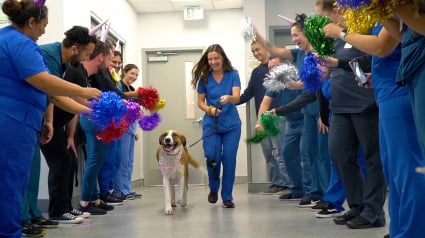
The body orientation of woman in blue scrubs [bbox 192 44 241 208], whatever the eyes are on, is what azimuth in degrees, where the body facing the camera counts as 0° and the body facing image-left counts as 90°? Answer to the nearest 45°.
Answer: approximately 0°

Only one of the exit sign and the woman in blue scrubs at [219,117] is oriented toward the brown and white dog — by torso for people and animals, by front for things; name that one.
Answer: the exit sign

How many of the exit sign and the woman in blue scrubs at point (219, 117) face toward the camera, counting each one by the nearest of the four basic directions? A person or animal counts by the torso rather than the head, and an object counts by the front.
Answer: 2

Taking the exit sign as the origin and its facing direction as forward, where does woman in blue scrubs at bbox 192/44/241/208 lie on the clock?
The woman in blue scrubs is roughly at 12 o'clock from the exit sign.

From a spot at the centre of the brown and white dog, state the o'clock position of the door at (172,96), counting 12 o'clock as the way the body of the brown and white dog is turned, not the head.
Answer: The door is roughly at 6 o'clock from the brown and white dog.

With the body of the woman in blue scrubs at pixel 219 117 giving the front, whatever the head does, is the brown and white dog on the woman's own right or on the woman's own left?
on the woman's own right

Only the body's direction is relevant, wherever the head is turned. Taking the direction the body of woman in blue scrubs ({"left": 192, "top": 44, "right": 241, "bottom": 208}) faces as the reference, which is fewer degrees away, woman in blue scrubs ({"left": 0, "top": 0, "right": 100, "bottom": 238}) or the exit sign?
the woman in blue scrubs

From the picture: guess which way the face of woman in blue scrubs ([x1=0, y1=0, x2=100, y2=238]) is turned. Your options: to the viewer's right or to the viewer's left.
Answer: to the viewer's right

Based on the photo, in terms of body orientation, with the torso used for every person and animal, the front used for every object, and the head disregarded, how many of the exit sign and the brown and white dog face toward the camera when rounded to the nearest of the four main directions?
2

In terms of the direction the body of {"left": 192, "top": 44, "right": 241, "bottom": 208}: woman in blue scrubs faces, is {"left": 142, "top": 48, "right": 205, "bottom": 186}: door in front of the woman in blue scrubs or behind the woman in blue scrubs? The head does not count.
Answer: behind

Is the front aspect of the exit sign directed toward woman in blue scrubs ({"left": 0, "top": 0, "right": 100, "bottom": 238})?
yes
